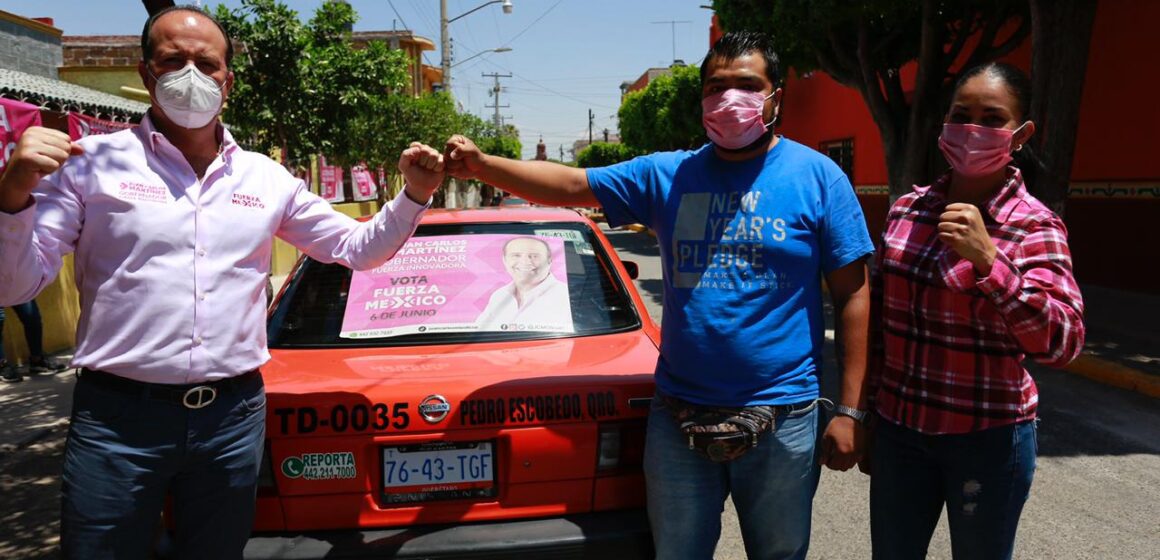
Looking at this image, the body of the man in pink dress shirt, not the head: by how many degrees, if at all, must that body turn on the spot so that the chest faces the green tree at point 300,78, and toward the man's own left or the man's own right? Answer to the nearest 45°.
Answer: approximately 180°

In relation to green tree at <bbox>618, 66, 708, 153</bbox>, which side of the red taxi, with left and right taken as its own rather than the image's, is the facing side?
front

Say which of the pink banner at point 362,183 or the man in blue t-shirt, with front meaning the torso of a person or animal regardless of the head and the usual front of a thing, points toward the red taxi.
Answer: the pink banner

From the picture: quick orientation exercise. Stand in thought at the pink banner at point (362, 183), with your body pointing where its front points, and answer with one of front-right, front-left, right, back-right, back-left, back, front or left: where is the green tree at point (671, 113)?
left

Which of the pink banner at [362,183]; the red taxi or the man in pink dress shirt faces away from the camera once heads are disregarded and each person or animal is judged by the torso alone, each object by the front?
the red taxi

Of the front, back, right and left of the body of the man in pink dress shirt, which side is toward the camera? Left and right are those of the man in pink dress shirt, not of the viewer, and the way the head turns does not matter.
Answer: front

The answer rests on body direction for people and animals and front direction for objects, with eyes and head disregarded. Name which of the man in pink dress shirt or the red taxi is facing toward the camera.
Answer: the man in pink dress shirt

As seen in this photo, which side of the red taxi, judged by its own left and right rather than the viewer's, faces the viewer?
back

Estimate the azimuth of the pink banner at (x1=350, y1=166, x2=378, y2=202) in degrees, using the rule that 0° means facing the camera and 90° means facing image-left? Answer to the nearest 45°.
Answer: approximately 0°

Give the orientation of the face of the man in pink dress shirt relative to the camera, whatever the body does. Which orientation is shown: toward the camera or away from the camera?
toward the camera

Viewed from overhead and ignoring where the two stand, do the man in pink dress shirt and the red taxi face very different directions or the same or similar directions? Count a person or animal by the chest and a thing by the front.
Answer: very different directions

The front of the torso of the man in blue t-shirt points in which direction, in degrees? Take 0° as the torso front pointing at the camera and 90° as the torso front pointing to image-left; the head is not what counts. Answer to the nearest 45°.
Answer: approximately 0°

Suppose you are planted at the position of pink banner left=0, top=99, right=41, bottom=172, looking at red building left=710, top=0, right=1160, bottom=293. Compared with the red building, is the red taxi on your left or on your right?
right

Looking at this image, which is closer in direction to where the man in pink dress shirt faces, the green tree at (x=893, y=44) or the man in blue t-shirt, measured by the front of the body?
the man in blue t-shirt

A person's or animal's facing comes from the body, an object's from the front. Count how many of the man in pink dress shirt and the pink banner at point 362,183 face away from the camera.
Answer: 0

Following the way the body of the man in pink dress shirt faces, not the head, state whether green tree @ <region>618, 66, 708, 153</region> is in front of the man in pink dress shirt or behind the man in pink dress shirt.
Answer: behind
